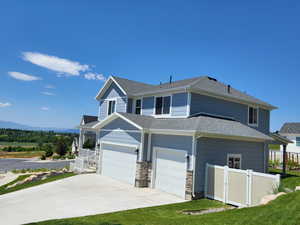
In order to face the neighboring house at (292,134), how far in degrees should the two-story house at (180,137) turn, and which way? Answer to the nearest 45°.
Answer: approximately 180°

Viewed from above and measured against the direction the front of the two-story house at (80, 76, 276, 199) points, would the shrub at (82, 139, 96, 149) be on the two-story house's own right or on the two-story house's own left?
on the two-story house's own right

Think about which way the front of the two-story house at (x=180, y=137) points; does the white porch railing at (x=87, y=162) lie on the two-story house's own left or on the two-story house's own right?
on the two-story house's own right

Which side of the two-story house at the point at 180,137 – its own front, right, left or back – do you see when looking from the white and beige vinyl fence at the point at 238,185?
left

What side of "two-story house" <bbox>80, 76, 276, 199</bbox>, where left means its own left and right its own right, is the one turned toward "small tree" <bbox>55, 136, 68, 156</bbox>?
right

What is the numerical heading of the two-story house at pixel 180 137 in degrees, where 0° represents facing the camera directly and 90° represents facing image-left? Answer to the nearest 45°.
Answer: approximately 45°
